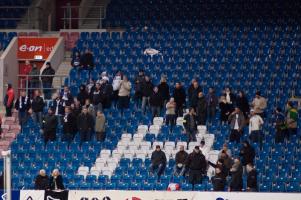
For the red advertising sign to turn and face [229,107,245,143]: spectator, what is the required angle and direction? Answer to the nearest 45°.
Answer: approximately 45° to its left

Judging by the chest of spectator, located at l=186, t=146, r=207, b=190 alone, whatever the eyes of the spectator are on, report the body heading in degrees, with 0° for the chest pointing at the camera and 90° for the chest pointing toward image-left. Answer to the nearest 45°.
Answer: approximately 0°

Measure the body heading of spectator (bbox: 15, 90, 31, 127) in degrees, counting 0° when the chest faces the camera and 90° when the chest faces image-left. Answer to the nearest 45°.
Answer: approximately 0°

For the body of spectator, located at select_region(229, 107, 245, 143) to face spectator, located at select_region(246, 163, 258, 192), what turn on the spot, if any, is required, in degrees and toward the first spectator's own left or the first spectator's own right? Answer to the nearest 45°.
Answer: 0° — they already face them

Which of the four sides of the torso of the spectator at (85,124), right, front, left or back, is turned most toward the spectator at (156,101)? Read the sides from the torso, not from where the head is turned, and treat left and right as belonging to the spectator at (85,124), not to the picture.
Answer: left

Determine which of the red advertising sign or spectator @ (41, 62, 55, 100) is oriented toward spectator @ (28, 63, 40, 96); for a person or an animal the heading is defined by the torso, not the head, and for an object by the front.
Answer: the red advertising sign

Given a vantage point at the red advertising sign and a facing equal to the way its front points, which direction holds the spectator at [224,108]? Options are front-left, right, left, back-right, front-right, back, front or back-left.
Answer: front-left

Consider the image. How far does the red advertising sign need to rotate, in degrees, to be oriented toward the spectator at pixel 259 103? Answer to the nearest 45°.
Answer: approximately 45° to its left

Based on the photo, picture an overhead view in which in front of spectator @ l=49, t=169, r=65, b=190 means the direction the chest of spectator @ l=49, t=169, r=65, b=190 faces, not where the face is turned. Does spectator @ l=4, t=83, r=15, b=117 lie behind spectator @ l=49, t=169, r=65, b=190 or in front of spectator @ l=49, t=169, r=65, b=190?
behind
